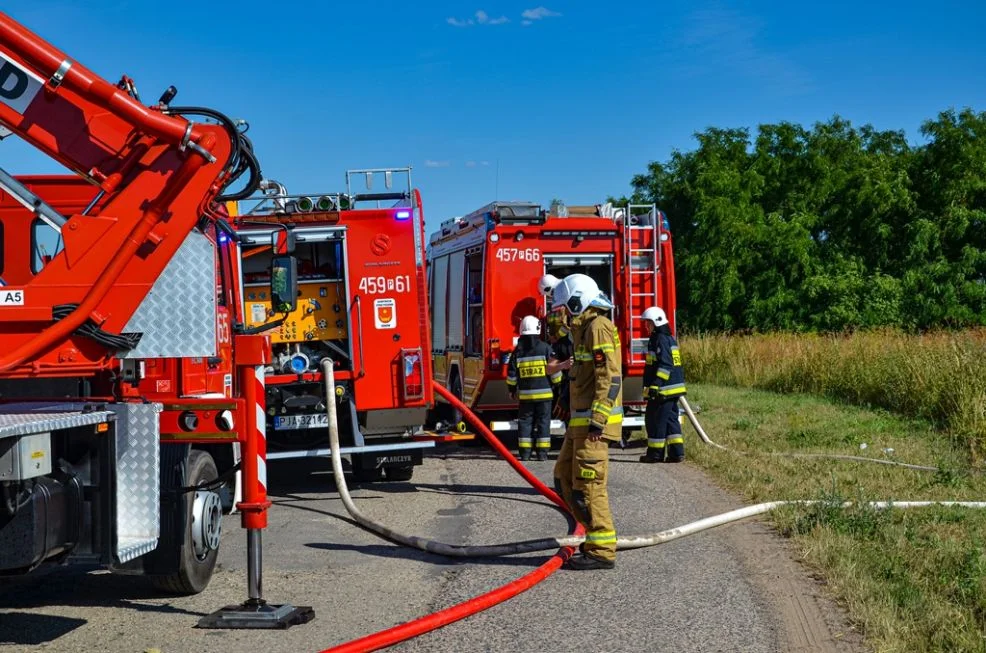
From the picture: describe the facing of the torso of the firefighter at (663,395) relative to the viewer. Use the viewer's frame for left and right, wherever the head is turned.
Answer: facing to the left of the viewer

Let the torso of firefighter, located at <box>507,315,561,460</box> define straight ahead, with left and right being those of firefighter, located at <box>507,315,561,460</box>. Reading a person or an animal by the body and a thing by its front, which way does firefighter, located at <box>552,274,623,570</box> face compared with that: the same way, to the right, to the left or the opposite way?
to the left

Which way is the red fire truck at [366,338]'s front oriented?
away from the camera

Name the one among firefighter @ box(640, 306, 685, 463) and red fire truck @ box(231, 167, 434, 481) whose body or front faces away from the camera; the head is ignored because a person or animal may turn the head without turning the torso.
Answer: the red fire truck

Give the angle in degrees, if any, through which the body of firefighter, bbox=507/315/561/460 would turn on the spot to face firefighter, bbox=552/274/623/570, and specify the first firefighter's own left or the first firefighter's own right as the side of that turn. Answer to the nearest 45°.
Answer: approximately 180°

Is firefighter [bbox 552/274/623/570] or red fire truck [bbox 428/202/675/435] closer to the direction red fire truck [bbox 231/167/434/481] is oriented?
the red fire truck

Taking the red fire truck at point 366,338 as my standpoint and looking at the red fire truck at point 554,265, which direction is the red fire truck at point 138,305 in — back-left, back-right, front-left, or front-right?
back-right

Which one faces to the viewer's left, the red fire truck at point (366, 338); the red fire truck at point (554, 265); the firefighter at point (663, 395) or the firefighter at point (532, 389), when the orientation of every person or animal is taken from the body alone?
the firefighter at point (663, 395)

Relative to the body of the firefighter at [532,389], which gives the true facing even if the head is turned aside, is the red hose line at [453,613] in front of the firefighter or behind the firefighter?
behind

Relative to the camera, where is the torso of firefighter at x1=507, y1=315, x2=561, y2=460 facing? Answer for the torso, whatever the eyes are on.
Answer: away from the camera

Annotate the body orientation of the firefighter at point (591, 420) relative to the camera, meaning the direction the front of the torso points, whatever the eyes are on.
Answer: to the viewer's left

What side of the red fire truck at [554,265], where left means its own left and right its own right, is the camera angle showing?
back

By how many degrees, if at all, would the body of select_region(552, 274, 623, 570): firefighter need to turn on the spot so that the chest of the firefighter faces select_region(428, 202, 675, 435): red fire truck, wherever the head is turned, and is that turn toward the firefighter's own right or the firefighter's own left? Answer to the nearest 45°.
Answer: approximately 90° to the firefighter's own right
